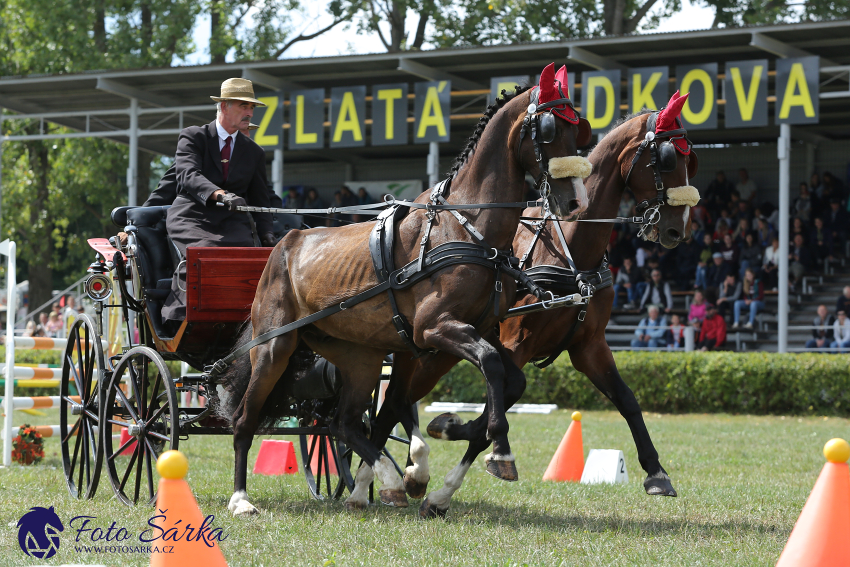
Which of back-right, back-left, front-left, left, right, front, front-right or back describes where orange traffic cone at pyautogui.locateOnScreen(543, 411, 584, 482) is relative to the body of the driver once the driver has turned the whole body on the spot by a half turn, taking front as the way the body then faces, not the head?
back-right

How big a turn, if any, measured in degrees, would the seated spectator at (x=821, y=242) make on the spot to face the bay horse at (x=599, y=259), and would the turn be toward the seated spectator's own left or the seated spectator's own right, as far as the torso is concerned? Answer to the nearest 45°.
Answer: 0° — they already face it

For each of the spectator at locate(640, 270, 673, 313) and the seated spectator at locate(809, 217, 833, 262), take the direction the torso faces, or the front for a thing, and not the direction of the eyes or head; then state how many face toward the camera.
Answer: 2

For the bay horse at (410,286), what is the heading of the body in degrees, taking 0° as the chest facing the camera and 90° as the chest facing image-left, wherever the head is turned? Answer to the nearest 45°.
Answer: approximately 315°

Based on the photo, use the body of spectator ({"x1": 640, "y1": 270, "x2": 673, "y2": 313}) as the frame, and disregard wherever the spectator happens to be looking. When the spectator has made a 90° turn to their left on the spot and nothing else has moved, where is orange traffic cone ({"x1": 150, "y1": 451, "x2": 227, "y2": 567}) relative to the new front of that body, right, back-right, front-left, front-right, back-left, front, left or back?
right

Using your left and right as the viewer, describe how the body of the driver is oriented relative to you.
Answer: facing the viewer and to the right of the viewer

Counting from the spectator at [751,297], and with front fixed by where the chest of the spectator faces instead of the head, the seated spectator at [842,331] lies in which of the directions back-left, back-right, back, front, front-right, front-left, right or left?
left

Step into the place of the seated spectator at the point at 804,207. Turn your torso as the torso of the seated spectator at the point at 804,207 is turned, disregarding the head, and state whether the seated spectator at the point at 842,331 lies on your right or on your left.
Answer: on your left

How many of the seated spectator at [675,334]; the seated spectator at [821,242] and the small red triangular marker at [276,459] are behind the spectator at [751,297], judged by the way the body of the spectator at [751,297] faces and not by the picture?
1

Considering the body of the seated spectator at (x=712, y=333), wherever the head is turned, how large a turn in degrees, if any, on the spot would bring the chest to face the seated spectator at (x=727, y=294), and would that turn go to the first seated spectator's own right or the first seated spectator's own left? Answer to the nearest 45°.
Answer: approximately 135° to the first seated spectator's own right

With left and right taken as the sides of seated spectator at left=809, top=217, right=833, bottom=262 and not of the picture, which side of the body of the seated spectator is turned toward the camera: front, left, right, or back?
front

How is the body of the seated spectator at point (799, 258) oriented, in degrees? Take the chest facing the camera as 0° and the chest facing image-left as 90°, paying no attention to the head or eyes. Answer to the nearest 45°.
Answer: approximately 45°

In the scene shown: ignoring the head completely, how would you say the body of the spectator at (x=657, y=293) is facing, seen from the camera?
toward the camera

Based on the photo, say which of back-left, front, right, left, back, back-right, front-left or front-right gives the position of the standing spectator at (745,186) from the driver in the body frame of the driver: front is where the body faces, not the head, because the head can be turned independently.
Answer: left

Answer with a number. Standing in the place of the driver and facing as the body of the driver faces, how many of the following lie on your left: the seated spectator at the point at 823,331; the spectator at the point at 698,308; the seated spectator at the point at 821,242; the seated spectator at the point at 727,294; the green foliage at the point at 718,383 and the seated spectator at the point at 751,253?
6
